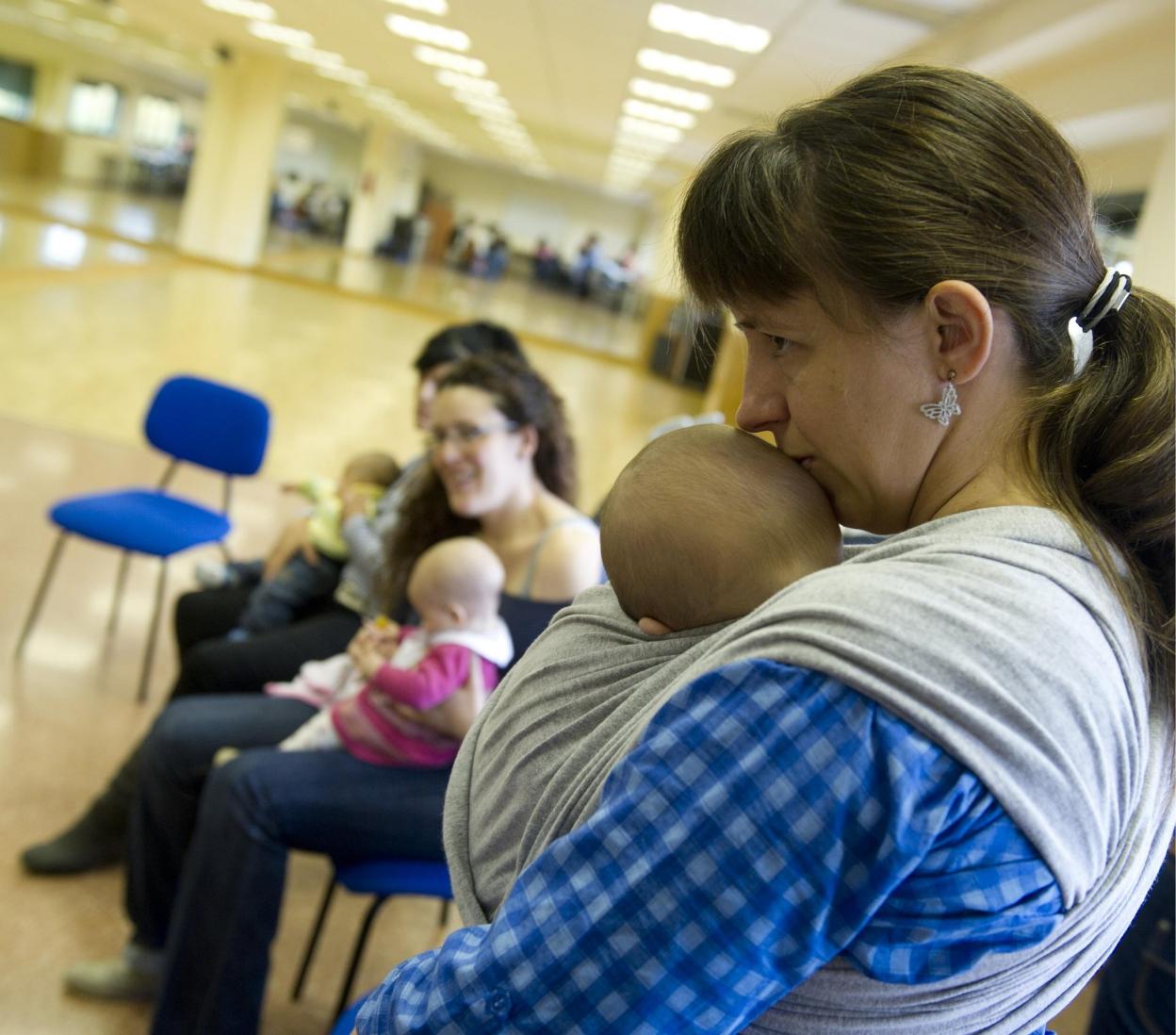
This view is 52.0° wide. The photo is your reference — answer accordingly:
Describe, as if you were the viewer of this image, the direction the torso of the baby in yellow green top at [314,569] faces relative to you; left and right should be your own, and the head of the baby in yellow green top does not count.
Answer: facing to the left of the viewer

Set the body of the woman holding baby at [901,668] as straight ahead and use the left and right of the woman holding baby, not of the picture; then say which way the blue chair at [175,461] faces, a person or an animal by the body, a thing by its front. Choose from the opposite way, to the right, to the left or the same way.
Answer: to the left

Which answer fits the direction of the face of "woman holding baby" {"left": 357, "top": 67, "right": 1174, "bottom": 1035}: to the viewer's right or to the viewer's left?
to the viewer's left

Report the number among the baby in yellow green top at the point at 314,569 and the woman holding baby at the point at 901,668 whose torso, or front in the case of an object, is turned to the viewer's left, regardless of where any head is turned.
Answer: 2

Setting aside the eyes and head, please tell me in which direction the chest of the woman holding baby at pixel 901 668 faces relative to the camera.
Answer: to the viewer's left

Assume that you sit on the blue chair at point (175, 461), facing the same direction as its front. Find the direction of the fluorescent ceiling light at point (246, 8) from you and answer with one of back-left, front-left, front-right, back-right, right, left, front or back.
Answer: back-right

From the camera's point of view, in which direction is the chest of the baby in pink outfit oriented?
to the viewer's left

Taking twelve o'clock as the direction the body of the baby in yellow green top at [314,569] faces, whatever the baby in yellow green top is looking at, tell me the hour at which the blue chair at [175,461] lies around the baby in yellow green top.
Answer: The blue chair is roughly at 2 o'clock from the baby in yellow green top.

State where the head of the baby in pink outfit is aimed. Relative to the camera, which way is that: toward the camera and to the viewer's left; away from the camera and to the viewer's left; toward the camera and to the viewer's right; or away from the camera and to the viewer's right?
away from the camera and to the viewer's left

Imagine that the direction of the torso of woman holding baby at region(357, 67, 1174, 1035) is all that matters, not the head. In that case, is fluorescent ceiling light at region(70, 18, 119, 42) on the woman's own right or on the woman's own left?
on the woman's own right

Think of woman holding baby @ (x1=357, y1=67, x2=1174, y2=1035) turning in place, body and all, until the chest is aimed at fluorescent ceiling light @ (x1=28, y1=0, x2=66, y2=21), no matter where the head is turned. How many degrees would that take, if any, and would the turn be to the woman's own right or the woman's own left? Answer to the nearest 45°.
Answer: approximately 45° to the woman's own right

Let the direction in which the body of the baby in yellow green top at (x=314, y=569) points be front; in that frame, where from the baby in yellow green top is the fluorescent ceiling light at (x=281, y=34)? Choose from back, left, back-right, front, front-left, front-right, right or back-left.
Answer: right

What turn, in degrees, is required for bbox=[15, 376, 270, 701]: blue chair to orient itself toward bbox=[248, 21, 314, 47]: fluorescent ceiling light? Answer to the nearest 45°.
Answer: approximately 135° to its right

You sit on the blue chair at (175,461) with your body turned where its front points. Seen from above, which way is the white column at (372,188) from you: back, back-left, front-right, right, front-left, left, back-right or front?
back-right

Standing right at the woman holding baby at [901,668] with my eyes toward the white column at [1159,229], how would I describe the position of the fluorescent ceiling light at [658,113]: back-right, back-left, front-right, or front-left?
front-left

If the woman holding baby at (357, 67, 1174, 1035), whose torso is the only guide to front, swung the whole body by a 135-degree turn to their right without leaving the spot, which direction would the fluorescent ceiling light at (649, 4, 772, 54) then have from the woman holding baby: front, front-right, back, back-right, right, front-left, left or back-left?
front-left

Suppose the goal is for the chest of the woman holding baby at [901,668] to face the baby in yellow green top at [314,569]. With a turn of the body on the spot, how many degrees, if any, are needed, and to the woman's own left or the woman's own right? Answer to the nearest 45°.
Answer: approximately 45° to the woman's own right
